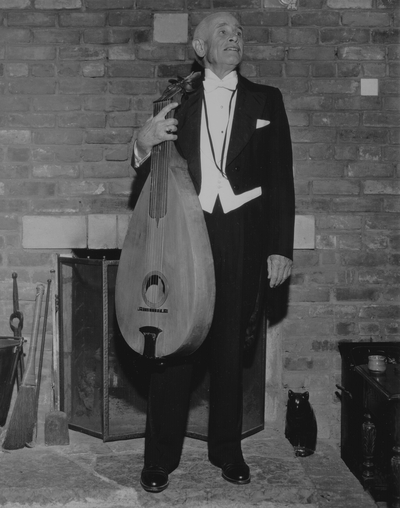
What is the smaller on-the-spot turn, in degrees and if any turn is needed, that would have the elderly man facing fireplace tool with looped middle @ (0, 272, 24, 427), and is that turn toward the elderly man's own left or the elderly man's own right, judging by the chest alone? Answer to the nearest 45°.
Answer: approximately 135° to the elderly man's own right

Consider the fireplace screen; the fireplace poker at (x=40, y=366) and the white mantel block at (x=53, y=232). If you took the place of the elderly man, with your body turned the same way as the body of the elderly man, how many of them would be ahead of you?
0

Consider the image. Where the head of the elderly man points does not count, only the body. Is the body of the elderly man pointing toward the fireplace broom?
no

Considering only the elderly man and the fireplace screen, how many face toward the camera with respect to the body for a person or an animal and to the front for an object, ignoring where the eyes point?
2

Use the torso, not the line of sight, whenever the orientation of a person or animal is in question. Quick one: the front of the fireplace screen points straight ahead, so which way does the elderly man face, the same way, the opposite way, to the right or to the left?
the same way

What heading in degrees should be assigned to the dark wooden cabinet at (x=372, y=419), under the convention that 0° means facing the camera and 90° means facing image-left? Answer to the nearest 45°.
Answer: approximately 45°

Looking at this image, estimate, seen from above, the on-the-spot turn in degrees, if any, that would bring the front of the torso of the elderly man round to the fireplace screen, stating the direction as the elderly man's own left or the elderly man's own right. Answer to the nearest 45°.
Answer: approximately 135° to the elderly man's own right

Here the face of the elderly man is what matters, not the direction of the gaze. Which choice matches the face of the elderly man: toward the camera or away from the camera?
toward the camera

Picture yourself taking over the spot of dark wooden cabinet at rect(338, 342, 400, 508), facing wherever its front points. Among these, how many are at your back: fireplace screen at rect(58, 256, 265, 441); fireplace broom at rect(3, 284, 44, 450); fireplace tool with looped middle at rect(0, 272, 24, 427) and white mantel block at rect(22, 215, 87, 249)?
0

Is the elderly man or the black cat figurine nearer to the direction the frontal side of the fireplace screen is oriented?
the elderly man

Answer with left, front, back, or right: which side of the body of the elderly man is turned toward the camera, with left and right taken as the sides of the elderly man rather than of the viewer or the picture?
front
